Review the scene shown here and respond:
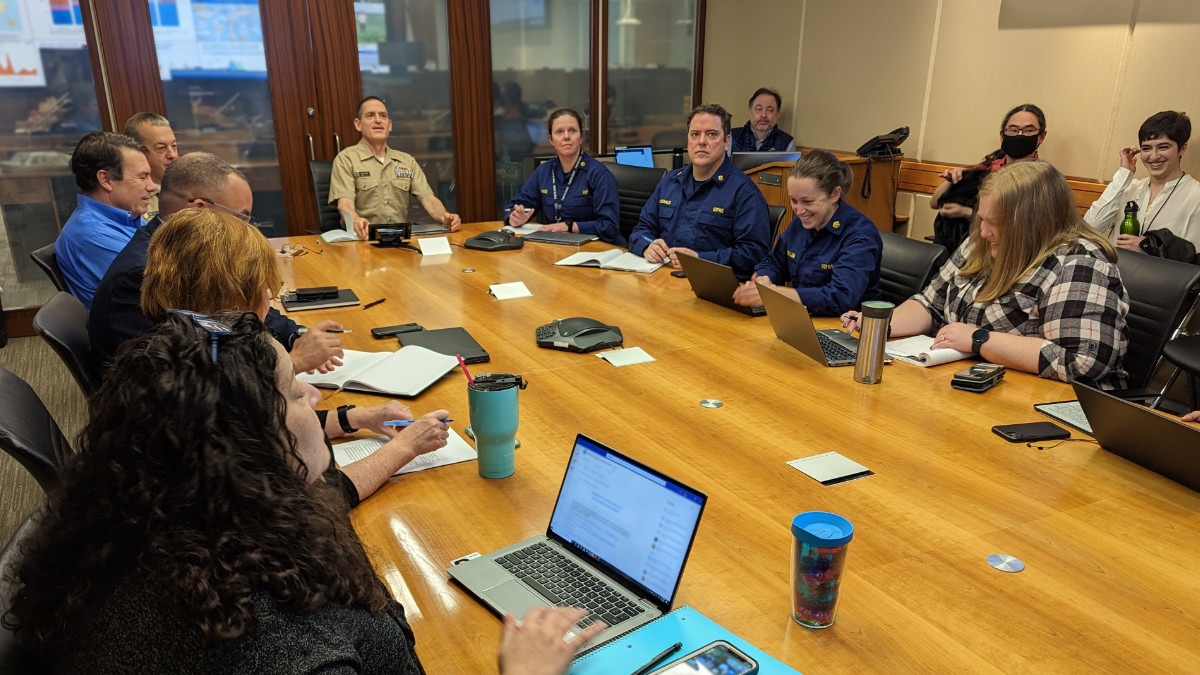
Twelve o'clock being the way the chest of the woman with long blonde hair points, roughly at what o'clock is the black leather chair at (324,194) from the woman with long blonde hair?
The black leather chair is roughly at 2 o'clock from the woman with long blonde hair.

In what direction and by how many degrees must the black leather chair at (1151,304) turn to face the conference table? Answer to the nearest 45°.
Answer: approximately 45° to its left

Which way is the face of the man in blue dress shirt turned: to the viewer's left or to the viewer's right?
to the viewer's right

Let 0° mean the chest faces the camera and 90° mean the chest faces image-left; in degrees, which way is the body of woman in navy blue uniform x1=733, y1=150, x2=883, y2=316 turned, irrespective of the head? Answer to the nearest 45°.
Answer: approximately 45°

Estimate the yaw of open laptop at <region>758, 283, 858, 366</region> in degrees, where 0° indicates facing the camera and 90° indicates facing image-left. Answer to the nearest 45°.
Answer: approximately 225°

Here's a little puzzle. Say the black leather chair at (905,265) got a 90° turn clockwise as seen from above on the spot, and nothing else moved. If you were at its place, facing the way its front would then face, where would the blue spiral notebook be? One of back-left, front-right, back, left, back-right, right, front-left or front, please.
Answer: back-left

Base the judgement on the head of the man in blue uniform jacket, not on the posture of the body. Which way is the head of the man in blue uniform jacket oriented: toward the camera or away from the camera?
toward the camera

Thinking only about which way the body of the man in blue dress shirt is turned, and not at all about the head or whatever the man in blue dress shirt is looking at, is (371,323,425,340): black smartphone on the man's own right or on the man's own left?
on the man's own right

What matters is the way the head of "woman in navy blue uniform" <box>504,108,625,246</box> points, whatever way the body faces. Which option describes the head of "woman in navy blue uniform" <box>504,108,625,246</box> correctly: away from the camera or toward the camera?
toward the camera

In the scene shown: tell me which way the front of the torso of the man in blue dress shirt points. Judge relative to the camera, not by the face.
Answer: to the viewer's right

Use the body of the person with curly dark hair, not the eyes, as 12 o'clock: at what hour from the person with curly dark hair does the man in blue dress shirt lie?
The man in blue dress shirt is roughly at 10 o'clock from the person with curly dark hair.

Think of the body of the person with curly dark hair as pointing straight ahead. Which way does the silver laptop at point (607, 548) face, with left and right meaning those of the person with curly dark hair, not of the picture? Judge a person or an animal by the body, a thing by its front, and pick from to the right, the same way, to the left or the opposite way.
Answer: the opposite way

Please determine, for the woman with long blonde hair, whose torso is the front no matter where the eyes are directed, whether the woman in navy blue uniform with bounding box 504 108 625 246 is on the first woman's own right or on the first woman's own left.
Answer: on the first woman's own right

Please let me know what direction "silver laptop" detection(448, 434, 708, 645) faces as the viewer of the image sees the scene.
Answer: facing the viewer and to the left of the viewer

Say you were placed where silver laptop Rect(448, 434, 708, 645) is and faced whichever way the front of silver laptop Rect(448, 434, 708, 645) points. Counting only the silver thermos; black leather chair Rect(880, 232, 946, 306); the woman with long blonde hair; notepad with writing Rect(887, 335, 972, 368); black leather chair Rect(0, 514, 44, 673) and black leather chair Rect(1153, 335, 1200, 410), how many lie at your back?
5

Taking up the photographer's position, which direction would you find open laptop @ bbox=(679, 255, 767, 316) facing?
facing away from the viewer and to the right of the viewer

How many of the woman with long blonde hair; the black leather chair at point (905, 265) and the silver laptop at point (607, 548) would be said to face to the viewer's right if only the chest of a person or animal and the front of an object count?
0

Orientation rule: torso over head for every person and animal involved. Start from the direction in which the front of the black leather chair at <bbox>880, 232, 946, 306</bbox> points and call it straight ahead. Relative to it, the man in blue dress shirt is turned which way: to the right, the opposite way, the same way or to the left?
the opposite way

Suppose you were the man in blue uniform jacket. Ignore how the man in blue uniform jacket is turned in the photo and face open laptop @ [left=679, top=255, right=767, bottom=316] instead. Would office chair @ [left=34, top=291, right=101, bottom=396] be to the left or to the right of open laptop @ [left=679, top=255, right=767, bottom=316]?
right

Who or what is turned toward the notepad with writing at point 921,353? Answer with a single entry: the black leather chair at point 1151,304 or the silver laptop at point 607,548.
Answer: the black leather chair
